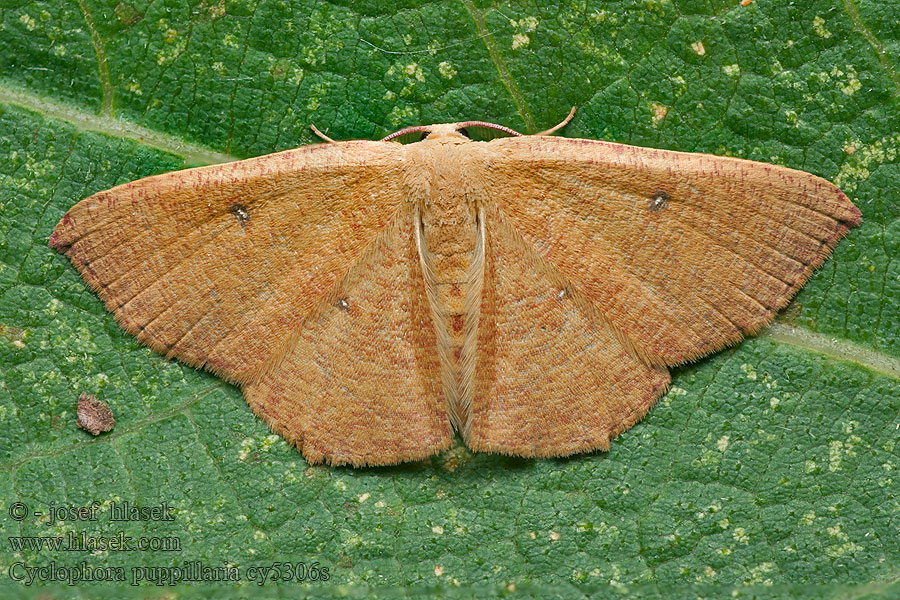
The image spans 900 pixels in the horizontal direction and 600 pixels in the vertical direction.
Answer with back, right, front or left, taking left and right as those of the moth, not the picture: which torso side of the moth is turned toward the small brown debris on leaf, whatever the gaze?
left

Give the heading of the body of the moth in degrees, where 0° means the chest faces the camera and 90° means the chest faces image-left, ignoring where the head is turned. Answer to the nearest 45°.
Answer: approximately 180°
